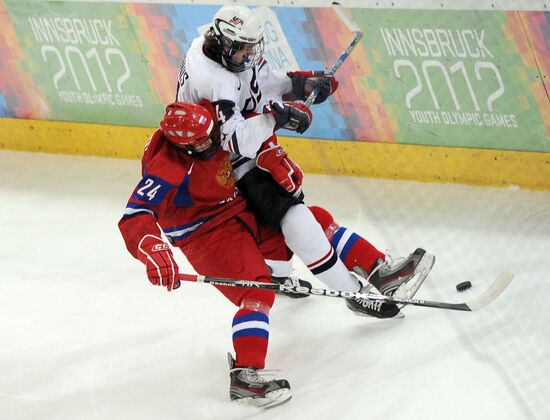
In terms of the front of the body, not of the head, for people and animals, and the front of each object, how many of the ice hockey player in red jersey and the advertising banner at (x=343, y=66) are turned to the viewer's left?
0

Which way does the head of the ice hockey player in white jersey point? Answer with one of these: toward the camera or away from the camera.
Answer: toward the camera

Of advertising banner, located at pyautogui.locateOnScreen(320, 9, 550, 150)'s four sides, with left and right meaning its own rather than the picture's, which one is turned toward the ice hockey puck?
front

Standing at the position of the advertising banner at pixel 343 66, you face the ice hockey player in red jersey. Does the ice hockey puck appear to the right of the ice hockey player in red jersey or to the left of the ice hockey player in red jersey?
left

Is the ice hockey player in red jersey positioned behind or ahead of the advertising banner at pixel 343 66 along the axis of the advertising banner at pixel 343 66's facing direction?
ahead

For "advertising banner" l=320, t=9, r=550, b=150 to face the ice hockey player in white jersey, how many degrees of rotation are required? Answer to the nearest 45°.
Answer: approximately 45° to its right

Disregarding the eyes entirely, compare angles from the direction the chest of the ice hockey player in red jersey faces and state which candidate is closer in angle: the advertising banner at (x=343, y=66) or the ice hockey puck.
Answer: the ice hockey puck

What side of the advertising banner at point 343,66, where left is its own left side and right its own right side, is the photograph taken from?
front

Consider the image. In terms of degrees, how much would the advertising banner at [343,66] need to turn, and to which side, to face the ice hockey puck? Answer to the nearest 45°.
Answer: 0° — it already faces it

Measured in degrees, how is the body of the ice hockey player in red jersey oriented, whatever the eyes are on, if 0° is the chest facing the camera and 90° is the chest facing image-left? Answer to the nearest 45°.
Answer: approximately 315°

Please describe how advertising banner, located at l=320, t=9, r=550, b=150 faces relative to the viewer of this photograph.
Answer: facing the viewer
